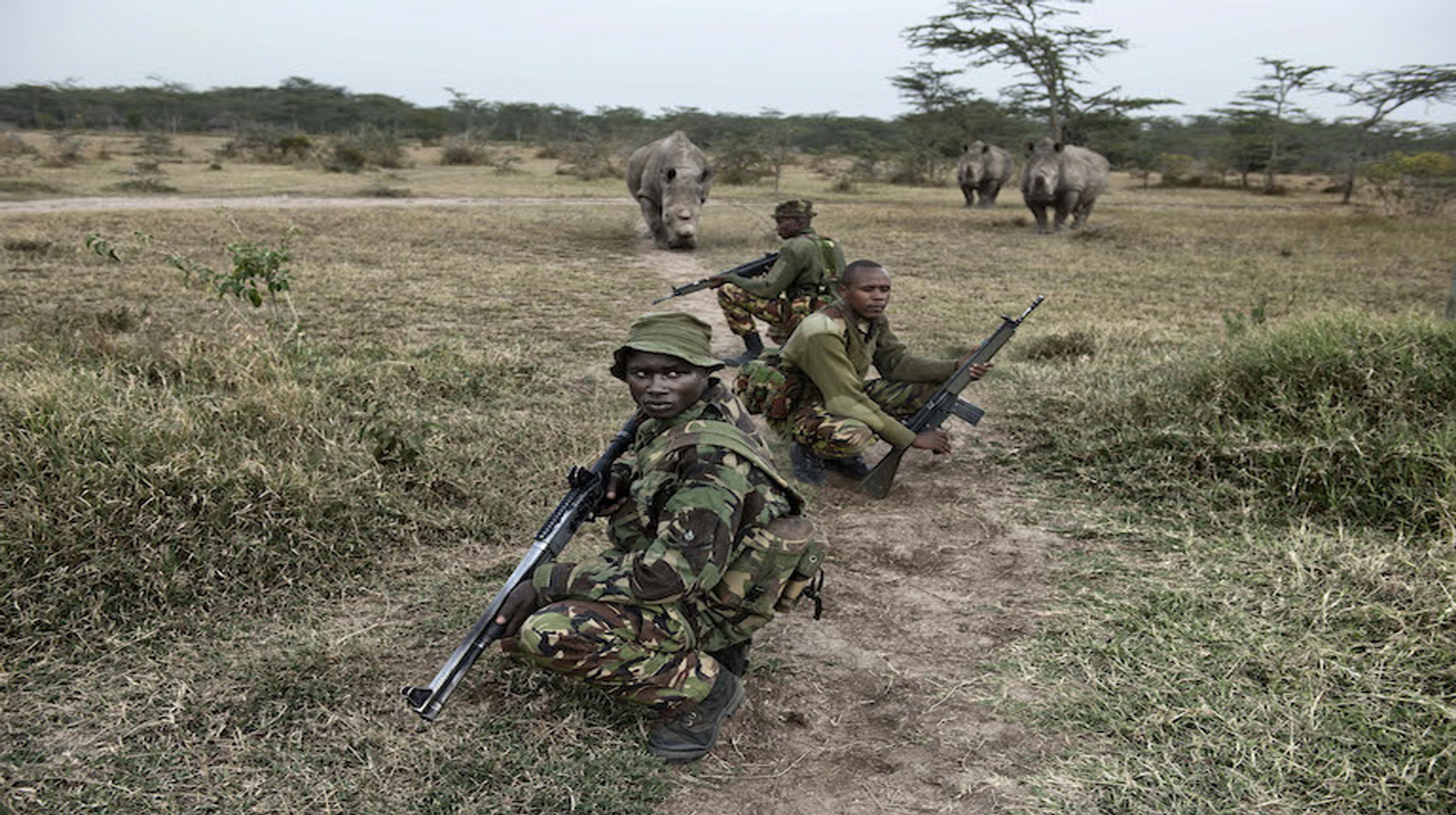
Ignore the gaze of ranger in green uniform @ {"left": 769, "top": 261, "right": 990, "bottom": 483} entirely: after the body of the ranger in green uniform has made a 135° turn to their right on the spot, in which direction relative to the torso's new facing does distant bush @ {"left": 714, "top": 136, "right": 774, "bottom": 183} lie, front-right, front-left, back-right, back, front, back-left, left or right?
right

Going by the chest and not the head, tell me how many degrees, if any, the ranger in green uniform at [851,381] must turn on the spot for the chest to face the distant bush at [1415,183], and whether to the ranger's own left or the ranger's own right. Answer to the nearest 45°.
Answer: approximately 90° to the ranger's own left

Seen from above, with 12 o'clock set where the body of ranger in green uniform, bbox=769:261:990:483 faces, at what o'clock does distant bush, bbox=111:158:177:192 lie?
The distant bush is roughly at 6 o'clock from the ranger in green uniform.

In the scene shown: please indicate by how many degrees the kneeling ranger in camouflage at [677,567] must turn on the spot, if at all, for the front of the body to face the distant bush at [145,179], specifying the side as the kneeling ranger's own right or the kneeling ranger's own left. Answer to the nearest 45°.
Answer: approximately 45° to the kneeling ranger's own right

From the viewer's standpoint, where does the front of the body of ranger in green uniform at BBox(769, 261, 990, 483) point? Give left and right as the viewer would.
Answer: facing the viewer and to the right of the viewer

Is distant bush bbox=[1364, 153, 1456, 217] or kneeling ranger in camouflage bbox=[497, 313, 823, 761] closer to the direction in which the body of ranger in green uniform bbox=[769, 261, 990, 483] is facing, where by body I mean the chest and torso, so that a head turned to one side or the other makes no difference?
the kneeling ranger in camouflage

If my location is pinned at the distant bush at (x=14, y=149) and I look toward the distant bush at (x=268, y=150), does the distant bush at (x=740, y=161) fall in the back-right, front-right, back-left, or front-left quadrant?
front-right

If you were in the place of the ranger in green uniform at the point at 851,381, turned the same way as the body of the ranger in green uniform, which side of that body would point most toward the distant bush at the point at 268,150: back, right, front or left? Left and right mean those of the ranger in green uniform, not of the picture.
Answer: back

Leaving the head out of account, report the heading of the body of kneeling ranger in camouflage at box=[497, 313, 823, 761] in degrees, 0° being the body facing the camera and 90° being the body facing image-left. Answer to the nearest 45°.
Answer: approximately 90°

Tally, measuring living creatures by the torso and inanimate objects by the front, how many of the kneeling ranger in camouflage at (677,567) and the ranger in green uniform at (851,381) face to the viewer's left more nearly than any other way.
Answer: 1

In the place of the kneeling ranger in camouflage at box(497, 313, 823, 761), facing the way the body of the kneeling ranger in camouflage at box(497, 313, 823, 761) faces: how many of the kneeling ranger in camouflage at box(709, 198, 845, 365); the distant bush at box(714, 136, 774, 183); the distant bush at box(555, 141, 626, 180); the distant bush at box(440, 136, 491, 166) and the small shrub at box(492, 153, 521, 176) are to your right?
5

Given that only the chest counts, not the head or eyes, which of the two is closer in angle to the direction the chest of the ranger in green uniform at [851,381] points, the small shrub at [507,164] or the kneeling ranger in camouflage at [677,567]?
the kneeling ranger in camouflage

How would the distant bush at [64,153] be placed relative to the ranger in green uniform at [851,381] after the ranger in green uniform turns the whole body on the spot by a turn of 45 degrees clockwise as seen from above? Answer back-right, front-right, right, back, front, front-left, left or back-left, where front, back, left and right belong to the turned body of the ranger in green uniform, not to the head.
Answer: back-right

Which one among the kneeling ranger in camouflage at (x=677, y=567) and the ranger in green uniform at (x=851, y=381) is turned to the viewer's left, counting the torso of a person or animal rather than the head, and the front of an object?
the kneeling ranger in camouflage

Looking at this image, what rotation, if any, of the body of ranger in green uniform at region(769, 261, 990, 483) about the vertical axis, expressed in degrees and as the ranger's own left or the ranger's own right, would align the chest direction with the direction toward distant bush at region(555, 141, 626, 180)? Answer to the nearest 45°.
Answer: approximately 135° to the ranger's own left

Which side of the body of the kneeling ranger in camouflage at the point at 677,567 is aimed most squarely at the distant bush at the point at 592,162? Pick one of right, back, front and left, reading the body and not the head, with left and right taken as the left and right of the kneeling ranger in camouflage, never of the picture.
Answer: right

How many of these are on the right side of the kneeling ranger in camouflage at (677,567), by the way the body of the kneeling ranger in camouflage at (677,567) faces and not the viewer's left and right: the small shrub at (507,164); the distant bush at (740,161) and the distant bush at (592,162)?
3

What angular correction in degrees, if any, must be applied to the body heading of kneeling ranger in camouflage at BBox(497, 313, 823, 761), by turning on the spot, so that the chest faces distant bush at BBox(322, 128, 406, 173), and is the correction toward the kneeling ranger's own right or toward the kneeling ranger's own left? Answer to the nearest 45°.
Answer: approximately 90° to the kneeling ranger's own right

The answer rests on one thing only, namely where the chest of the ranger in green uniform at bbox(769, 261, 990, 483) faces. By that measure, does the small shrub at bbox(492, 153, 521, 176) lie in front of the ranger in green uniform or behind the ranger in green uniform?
behind
